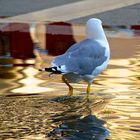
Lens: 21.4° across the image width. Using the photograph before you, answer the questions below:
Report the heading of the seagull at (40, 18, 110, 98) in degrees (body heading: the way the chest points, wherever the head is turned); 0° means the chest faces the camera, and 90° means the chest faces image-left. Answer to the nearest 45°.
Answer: approximately 225°

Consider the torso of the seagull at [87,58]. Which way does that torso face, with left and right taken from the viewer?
facing away from the viewer and to the right of the viewer
